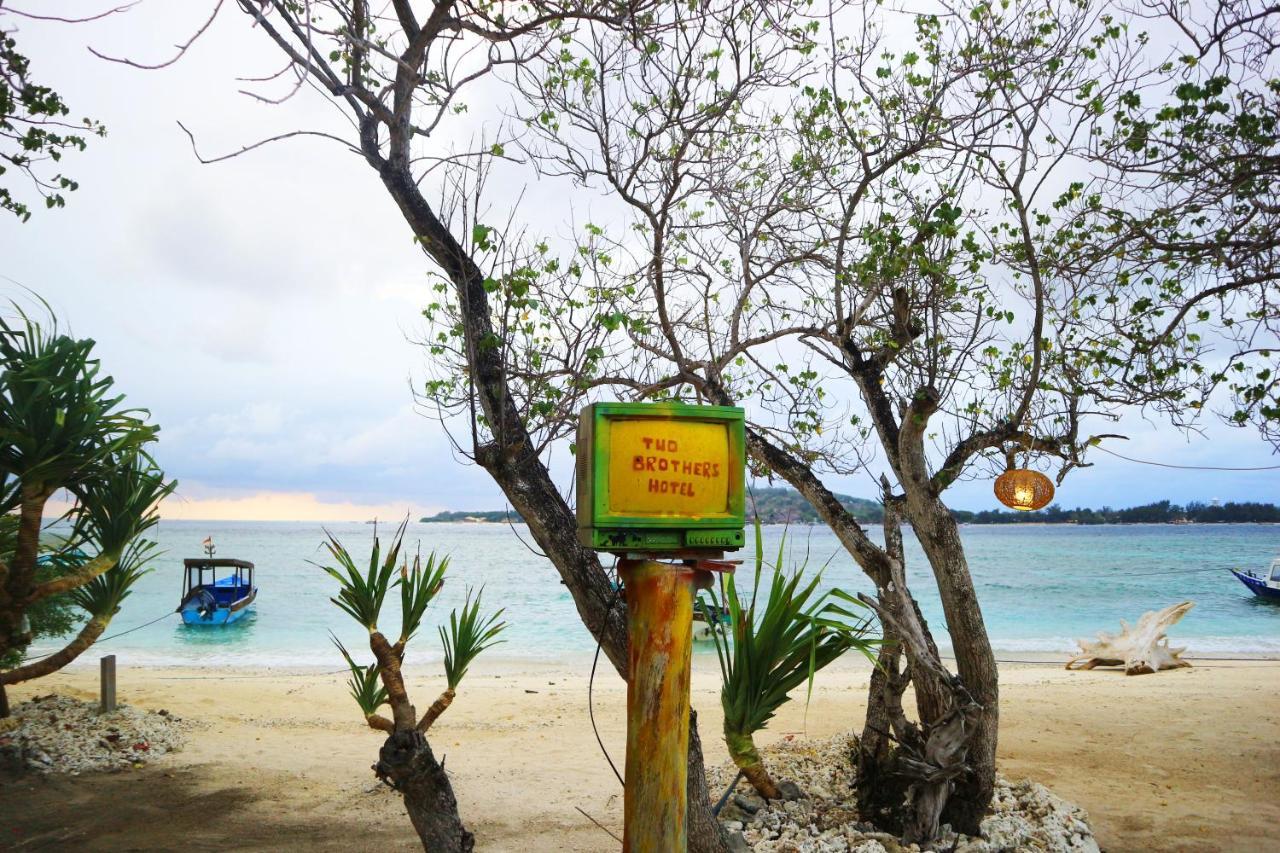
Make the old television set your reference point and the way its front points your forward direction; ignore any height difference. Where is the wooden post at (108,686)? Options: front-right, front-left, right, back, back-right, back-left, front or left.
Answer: back-right

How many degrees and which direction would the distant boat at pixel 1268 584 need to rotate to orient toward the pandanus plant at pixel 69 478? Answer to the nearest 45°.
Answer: approximately 90° to its left

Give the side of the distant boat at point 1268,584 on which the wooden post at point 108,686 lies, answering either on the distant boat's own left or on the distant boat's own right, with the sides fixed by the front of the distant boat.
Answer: on the distant boat's own left

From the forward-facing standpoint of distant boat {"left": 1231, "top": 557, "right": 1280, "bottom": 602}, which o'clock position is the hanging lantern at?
The hanging lantern is roughly at 9 o'clock from the distant boat.

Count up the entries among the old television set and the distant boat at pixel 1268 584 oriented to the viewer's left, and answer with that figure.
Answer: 1

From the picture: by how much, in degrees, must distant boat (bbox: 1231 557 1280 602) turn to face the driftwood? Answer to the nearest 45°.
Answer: approximately 90° to its left

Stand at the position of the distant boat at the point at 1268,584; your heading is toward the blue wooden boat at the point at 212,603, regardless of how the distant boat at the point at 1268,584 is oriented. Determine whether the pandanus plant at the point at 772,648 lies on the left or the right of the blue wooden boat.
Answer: left

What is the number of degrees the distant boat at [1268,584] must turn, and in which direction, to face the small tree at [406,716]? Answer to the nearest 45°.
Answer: approximately 90° to its left

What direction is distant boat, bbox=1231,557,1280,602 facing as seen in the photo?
to the viewer's left

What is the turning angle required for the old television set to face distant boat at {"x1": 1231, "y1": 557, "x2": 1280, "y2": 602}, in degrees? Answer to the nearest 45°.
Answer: approximately 135° to its left
